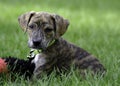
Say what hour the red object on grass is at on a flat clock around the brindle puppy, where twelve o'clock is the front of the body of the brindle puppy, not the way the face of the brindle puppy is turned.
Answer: The red object on grass is roughly at 1 o'clock from the brindle puppy.

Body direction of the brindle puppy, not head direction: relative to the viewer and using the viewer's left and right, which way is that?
facing the viewer and to the left of the viewer
